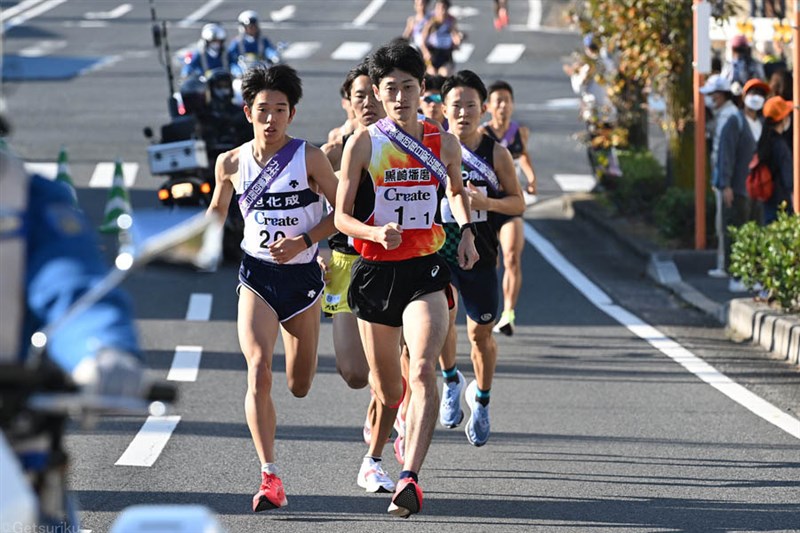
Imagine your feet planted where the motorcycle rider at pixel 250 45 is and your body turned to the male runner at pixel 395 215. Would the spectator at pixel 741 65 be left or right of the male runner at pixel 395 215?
left

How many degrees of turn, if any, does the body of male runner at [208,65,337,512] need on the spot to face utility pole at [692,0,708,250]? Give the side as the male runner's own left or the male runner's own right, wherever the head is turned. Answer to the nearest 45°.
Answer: approximately 135° to the male runner's own left

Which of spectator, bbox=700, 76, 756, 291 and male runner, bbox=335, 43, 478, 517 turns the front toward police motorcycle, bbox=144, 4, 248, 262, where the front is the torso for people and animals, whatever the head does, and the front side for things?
the spectator

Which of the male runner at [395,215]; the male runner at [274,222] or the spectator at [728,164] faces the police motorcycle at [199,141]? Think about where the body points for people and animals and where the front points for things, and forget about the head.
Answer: the spectator

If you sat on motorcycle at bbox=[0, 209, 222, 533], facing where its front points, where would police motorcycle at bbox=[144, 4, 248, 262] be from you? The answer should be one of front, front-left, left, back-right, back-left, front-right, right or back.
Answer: back
